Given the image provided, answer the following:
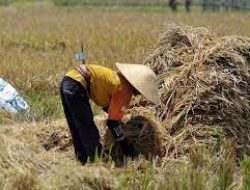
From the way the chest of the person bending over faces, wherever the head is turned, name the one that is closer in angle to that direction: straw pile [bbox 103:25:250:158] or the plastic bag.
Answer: the straw pile

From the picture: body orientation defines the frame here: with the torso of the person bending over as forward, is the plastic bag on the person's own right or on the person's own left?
on the person's own left

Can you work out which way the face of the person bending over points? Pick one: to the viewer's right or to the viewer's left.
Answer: to the viewer's right

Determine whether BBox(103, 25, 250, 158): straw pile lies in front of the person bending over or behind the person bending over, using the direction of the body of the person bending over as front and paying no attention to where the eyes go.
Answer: in front

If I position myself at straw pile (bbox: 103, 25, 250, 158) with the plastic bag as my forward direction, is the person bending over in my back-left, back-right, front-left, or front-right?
front-left

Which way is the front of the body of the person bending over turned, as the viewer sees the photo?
to the viewer's right

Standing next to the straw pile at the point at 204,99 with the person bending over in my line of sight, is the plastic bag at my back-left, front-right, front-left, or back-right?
front-right
